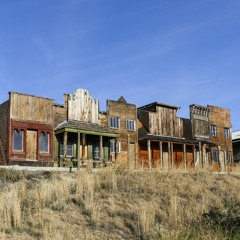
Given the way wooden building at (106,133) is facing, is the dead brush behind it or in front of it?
in front

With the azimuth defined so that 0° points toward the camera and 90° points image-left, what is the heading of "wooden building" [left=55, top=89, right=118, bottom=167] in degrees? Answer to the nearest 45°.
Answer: approximately 315°

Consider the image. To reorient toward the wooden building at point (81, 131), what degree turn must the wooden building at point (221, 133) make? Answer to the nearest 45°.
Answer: approximately 90° to its right

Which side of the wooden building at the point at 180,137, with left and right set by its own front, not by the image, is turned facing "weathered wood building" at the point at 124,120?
right

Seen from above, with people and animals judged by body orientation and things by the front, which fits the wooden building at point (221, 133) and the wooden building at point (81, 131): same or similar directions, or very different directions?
same or similar directions

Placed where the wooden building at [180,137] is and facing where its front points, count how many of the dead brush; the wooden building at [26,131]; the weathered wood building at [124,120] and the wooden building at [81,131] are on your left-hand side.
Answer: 0

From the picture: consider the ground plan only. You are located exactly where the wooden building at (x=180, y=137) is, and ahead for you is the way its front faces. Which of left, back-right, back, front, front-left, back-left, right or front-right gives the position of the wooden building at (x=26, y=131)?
right

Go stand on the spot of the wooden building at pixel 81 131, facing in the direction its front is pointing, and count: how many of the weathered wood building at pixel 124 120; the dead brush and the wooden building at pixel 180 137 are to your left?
2

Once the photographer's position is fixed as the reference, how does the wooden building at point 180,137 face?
facing the viewer and to the right of the viewer

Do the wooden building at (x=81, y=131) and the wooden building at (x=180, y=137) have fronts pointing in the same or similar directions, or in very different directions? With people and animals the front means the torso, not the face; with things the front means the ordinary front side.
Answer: same or similar directions

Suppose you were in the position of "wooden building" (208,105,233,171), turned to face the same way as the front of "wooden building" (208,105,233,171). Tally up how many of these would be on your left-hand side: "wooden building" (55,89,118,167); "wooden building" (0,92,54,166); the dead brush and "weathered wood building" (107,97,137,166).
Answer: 0
